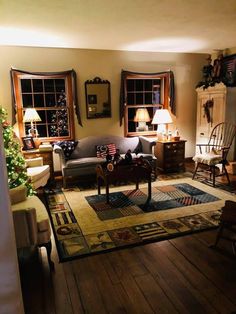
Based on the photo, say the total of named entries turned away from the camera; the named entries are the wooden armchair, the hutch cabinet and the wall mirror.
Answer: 0

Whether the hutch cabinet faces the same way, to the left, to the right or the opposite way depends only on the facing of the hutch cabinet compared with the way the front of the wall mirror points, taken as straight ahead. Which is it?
to the right

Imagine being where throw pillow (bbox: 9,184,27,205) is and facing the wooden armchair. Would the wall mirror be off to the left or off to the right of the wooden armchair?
left

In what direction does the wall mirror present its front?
toward the camera

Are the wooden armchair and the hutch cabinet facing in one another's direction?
no

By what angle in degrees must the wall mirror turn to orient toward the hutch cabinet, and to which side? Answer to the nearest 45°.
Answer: approximately 90° to its left

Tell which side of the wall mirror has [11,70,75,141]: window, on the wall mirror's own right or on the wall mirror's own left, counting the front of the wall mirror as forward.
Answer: on the wall mirror's own right

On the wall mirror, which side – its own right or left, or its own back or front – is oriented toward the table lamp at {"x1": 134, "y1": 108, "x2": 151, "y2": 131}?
left

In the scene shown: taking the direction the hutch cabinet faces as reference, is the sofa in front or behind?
in front

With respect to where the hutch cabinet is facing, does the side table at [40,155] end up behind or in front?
in front

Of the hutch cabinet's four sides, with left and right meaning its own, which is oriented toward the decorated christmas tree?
front

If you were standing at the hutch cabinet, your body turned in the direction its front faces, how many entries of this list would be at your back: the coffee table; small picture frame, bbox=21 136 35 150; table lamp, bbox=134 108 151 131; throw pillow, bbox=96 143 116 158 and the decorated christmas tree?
0

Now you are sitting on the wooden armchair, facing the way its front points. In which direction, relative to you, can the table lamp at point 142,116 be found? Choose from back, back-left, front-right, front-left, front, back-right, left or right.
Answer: front-right

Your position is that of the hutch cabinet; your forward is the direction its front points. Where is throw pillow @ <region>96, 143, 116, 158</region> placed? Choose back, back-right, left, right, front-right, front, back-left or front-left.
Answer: front

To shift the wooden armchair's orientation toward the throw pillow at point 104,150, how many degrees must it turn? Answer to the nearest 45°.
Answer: approximately 45° to its right

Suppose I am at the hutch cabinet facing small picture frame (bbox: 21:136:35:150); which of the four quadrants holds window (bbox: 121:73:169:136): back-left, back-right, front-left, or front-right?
front-right

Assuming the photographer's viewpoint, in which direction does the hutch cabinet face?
facing the viewer and to the left of the viewer

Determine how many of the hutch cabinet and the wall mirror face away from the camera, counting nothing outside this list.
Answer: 0
